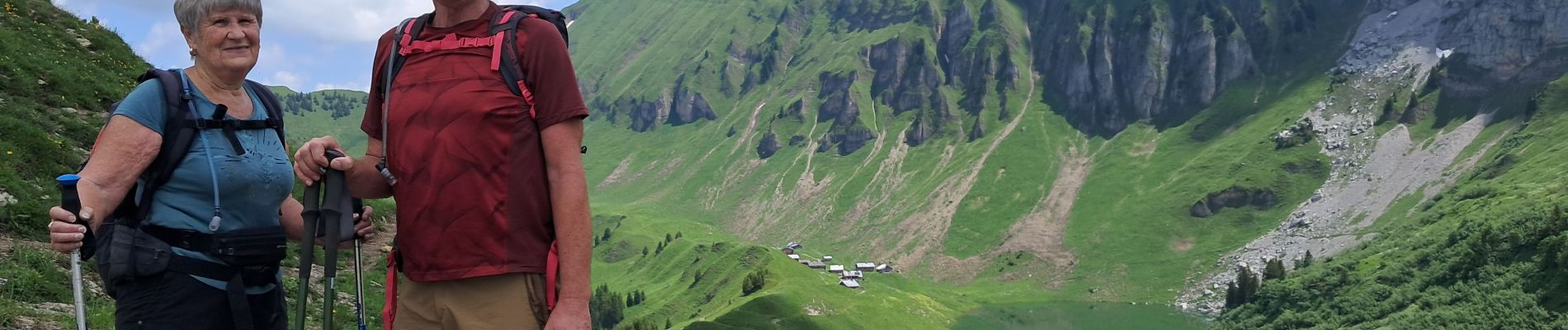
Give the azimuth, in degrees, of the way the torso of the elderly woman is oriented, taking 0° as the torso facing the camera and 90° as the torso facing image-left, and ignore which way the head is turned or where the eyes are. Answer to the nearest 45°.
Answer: approximately 315°

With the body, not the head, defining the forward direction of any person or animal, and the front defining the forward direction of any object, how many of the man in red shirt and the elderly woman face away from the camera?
0

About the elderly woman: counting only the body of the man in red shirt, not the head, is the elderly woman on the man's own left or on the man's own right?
on the man's own right

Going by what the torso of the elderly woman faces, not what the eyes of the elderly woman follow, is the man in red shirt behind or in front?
in front
